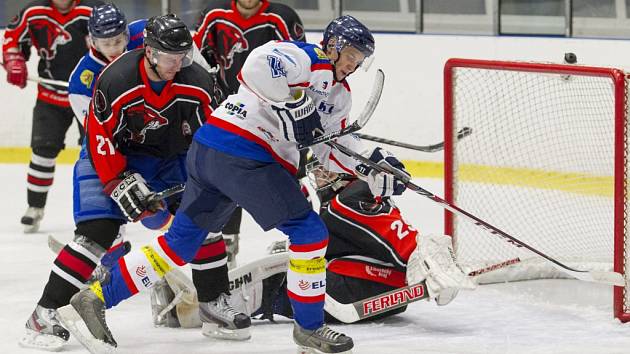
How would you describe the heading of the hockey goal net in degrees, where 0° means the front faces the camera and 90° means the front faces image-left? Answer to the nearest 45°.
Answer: approximately 45°

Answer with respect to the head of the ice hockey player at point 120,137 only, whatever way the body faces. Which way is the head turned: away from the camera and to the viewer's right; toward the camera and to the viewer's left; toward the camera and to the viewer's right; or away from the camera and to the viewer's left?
toward the camera and to the viewer's right

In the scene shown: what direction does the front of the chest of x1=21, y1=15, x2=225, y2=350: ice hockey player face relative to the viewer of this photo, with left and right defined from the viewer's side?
facing the viewer and to the right of the viewer

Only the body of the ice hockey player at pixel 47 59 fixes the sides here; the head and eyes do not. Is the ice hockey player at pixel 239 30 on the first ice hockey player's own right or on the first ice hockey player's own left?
on the first ice hockey player's own left

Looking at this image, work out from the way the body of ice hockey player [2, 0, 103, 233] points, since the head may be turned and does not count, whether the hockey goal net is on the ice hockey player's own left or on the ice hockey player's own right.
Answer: on the ice hockey player's own left

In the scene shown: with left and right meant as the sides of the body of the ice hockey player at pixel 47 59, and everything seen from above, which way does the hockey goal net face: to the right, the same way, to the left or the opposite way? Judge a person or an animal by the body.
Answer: to the right

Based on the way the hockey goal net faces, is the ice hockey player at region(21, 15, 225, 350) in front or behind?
in front

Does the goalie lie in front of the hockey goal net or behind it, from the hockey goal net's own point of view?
in front

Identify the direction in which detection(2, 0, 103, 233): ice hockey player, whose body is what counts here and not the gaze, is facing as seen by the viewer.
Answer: toward the camera

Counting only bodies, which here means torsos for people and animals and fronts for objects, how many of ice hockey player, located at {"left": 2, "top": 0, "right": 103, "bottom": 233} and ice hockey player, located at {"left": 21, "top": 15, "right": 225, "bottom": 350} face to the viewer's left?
0
